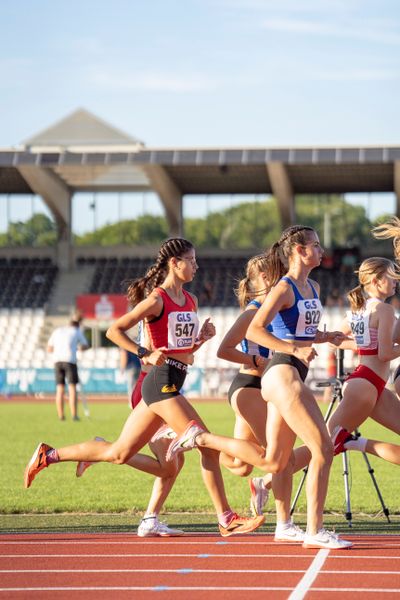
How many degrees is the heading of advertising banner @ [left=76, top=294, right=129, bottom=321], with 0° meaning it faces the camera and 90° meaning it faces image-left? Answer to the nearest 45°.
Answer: approximately 0°

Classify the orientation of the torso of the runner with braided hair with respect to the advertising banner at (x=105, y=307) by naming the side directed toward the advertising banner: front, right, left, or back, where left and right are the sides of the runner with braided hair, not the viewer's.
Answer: left

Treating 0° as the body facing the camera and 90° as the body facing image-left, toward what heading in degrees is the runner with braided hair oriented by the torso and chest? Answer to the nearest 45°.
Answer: approximately 270°

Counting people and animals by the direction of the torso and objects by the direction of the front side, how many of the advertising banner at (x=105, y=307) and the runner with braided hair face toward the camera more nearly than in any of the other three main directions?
1

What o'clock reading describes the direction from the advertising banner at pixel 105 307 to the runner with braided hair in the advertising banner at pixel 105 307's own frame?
The runner with braided hair is roughly at 12 o'clock from the advertising banner.

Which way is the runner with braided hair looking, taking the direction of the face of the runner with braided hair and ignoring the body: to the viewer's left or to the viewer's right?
to the viewer's right

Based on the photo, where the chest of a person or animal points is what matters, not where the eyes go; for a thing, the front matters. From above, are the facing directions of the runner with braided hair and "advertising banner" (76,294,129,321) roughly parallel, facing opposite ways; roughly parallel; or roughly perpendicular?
roughly perpendicular
